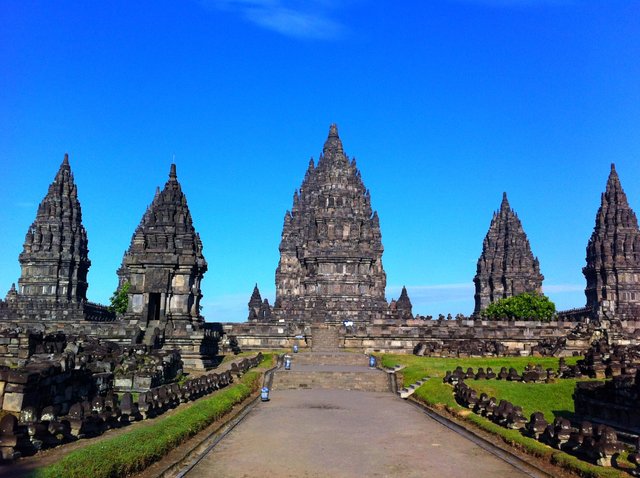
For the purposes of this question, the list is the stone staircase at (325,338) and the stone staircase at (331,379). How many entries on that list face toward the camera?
2

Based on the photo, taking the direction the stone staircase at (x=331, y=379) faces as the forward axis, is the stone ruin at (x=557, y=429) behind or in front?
in front

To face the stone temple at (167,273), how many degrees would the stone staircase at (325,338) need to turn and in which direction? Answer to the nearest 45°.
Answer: approximately 45° to its right

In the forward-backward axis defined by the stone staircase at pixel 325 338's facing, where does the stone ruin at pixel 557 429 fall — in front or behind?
in front

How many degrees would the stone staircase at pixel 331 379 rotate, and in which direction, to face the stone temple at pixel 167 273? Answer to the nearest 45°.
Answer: approximately 135° to its right

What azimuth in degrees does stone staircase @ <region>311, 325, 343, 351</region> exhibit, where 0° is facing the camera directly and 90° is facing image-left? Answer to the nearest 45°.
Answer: approximately 0°

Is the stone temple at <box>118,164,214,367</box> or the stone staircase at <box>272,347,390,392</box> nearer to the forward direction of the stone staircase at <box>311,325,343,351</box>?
the stone staircase

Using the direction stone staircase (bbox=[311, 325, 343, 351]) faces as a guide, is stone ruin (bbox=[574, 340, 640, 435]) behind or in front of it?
in front

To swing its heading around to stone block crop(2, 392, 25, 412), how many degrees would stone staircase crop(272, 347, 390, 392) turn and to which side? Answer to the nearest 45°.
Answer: approximately 45° to its right

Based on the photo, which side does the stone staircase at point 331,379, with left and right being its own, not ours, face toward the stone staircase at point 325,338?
back

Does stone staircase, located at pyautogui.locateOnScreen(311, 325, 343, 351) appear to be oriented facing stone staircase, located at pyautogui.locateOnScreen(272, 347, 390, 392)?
yes
